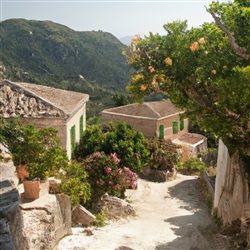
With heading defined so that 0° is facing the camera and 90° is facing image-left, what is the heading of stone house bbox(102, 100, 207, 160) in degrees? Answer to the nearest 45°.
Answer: approximately 315°

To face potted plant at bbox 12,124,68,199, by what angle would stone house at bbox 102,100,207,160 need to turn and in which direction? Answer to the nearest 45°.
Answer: approximately 45° to its right

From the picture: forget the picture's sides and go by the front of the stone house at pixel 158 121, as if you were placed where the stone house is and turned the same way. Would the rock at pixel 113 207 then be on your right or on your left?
on your right

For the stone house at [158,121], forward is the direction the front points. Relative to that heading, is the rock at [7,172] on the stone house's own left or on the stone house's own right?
on the stone house's own right

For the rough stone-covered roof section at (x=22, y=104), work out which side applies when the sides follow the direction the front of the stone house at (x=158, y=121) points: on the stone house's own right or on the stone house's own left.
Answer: on the stone house's own right
